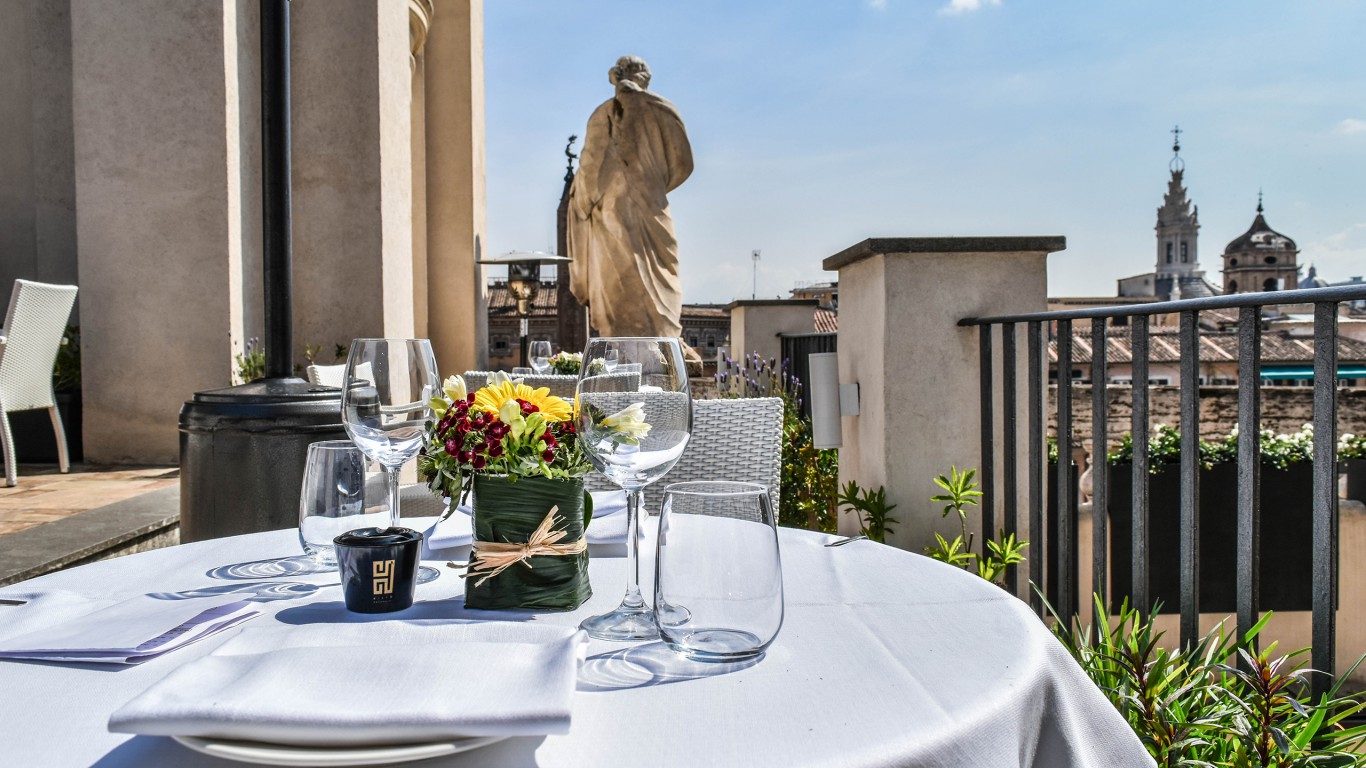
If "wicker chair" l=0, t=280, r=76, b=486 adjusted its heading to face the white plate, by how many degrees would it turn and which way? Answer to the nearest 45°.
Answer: approximately 135° to its left

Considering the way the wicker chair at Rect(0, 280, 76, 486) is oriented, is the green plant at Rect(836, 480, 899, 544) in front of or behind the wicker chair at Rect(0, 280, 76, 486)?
behind

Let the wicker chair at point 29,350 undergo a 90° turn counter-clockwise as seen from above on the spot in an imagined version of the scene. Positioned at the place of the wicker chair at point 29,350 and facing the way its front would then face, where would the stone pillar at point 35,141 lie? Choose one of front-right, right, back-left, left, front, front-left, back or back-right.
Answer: back-right

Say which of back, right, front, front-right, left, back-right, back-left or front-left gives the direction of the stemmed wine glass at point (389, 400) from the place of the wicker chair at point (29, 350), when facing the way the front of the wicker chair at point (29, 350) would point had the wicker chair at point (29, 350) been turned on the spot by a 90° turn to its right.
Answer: back-right

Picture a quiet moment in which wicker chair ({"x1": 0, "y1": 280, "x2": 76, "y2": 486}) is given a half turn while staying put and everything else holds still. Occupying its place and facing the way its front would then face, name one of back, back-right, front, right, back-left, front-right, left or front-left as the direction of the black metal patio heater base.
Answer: front-right

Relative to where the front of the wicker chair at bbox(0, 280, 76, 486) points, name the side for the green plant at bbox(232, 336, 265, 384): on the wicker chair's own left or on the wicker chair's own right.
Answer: on the wicker chair's own right

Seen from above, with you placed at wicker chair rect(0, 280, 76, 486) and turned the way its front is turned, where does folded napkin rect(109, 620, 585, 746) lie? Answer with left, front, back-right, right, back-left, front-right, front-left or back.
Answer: back-left

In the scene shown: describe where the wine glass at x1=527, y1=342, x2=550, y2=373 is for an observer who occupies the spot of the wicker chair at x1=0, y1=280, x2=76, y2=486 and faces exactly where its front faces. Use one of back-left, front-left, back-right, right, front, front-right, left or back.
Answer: back-right

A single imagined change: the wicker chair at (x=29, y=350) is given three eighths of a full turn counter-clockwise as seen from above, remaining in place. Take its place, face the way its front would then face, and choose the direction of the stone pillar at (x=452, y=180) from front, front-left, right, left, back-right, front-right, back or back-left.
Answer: back-left

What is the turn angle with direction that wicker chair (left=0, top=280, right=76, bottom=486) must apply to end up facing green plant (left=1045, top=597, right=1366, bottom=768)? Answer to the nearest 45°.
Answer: approximately 135° to its left

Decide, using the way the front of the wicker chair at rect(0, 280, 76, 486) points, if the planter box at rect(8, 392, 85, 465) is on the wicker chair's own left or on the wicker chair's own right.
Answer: on the wicker chair's own right

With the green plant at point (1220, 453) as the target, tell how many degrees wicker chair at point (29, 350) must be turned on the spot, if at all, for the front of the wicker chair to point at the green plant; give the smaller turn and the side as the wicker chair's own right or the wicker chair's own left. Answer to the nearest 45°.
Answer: approximately 135° to the wicker chair's own right

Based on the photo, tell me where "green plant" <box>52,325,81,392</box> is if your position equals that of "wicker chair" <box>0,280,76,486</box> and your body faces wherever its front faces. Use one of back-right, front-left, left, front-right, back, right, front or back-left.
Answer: front-right

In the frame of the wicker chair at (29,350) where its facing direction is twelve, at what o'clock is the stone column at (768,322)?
The stone column is roughly at 4 o'clock from the wicker chair.

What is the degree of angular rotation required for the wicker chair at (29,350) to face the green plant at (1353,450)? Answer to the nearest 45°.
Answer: approximately 135° to its right

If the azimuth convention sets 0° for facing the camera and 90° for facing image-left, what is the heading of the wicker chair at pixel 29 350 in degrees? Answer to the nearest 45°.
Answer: approximately 135°

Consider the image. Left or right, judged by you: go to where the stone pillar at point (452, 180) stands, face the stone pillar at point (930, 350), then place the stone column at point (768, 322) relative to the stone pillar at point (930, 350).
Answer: left

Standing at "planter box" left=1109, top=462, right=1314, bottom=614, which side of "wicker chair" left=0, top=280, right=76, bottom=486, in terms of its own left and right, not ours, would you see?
back

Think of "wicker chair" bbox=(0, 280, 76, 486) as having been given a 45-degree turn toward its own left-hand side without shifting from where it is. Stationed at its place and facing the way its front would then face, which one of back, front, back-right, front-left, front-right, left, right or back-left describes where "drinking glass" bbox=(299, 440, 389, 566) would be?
left

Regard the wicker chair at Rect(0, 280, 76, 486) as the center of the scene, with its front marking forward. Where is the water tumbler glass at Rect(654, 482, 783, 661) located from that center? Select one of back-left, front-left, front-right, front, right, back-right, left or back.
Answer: back-left

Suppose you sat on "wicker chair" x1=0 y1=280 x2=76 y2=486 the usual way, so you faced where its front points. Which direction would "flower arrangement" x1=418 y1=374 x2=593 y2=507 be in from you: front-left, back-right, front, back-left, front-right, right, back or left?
back-left
